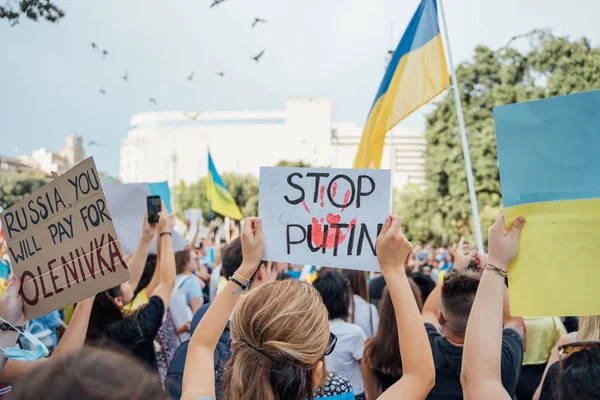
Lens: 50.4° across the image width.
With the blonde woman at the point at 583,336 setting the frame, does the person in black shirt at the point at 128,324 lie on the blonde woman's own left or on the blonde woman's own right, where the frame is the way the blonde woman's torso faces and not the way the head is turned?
on the blonde woman's own left

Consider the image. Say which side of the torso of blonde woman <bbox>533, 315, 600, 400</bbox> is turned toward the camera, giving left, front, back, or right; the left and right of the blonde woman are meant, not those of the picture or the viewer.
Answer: back

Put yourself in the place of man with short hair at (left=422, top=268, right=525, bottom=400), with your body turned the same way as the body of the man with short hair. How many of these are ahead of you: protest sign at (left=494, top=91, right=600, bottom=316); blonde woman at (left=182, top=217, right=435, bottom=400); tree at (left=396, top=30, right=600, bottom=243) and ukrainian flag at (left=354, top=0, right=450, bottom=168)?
2

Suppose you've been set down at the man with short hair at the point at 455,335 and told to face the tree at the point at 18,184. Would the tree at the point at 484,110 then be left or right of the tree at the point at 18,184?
right

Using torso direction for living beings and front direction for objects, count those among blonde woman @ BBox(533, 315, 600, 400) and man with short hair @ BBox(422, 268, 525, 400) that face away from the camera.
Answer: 2

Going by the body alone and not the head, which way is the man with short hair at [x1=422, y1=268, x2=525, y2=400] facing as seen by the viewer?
away from the camera

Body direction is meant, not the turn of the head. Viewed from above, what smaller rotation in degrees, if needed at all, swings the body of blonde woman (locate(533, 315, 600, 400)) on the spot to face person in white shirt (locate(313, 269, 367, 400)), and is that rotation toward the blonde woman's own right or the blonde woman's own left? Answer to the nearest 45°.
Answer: approximately 45° to the blonde woman's own left
